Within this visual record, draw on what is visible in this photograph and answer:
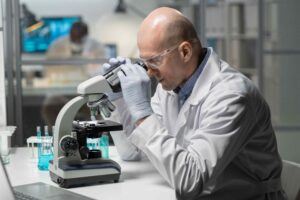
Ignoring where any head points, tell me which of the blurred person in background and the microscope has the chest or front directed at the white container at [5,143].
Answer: the blurred person in background

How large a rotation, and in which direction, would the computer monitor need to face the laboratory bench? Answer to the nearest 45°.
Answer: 0° — it already faces it

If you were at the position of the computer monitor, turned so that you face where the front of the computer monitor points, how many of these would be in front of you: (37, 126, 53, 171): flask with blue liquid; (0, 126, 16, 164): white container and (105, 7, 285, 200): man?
3

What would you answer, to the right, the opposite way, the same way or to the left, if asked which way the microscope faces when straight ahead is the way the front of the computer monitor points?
to the left

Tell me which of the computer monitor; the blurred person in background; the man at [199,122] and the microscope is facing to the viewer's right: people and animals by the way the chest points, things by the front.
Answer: the microscope

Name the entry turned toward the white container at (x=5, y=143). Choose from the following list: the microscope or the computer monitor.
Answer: the computer monitor

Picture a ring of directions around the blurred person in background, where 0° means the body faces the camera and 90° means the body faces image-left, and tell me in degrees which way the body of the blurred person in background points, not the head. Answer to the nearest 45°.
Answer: approximately 0°

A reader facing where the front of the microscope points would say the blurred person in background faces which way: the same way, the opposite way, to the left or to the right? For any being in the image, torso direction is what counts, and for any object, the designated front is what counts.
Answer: to the right

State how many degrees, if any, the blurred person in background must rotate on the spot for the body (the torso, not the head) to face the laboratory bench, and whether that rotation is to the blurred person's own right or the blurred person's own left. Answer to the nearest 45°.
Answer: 0° — they already face it
